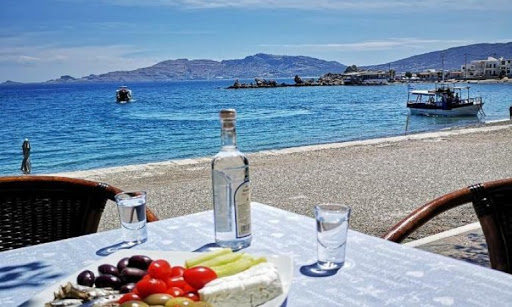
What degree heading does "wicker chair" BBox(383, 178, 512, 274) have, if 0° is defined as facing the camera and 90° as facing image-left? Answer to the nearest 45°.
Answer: approximately 45°

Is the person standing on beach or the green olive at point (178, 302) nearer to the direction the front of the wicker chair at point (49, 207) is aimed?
the green olive

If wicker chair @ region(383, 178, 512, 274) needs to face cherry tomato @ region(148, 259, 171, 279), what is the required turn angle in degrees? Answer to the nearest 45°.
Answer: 0° — it already faces it

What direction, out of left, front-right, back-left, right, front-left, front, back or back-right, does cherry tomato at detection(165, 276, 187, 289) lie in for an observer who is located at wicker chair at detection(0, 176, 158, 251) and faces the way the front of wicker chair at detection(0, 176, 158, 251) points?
front-right

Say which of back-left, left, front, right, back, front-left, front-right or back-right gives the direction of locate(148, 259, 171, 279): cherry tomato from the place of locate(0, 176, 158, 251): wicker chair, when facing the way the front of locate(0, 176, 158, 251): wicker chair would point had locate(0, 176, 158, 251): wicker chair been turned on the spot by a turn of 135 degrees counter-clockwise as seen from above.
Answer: back

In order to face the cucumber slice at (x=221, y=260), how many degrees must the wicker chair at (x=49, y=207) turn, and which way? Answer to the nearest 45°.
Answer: approximately 45° to its right

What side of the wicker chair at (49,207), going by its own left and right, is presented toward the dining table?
front

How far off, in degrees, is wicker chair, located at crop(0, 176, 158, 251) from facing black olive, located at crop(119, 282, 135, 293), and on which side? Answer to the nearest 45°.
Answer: approximately 45° to its right

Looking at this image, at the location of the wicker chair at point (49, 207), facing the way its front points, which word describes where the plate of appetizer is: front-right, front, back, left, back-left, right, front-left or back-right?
front-right

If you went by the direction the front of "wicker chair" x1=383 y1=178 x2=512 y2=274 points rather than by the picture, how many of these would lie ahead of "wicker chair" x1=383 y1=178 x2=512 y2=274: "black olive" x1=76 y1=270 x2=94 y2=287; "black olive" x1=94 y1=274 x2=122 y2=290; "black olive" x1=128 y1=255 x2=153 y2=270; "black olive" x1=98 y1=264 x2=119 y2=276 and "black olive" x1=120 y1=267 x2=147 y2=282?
5

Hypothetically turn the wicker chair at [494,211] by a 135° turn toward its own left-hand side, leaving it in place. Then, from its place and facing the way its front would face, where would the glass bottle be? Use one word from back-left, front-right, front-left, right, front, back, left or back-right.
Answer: back-right

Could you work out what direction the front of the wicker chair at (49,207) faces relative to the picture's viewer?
facing the viewer and to the right of the viewer

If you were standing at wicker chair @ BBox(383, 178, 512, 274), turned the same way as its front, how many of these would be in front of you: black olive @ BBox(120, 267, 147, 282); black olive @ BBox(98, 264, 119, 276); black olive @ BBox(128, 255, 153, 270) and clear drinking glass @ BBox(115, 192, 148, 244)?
4

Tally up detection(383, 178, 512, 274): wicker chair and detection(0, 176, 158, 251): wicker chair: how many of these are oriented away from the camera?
0

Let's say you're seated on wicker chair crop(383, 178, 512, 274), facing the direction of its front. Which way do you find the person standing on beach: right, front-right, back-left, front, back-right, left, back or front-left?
right

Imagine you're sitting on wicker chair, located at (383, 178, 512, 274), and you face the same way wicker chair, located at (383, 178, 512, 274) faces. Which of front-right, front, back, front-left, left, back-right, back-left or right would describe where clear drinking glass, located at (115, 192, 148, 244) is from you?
front
